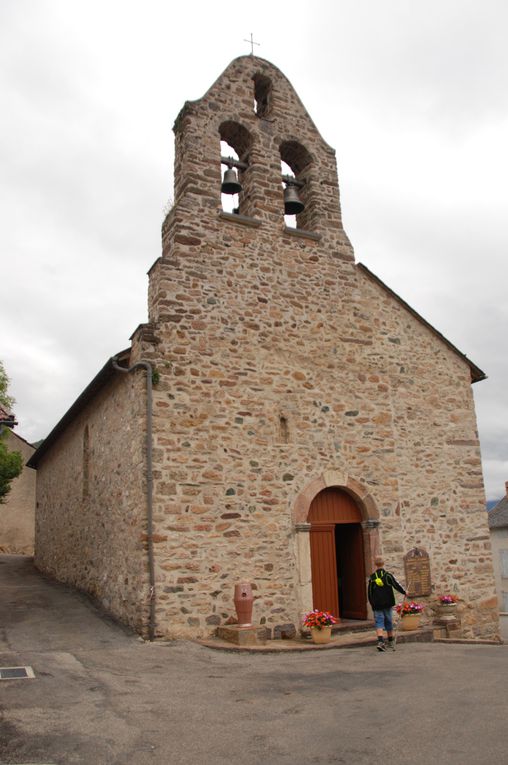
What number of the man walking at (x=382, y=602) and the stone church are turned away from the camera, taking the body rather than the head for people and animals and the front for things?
1

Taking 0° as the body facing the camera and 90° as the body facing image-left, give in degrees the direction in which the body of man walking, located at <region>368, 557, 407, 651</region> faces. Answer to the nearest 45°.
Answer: approximately 180°

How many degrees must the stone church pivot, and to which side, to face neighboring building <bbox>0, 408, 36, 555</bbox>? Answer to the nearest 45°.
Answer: approximately 180°

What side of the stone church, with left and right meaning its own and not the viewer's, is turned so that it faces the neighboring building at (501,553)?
left

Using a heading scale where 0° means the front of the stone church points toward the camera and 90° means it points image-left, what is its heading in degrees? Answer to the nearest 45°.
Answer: approximately 315°

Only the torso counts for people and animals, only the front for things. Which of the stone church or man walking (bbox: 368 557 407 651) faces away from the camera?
the man walking
